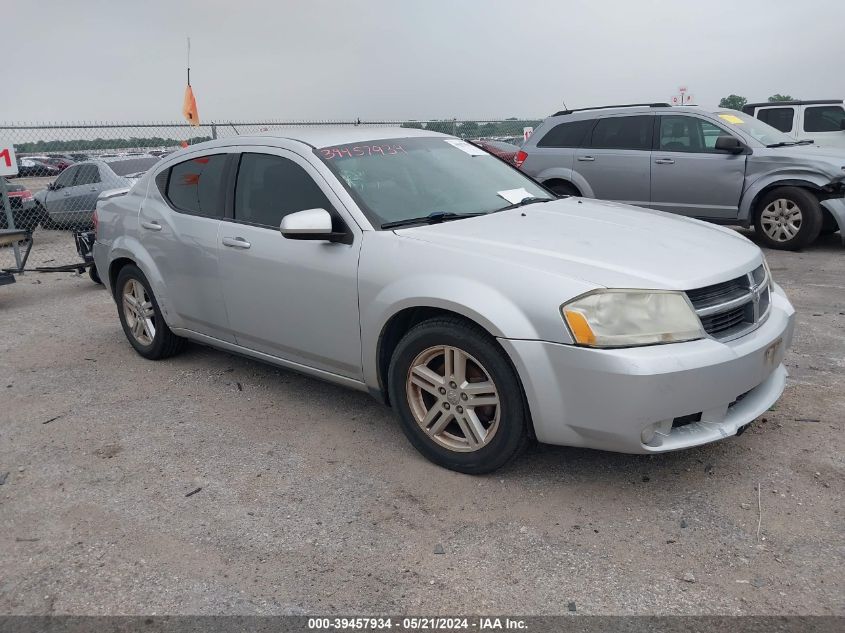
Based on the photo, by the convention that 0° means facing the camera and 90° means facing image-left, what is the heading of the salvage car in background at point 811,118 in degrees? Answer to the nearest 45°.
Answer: approximately 270°

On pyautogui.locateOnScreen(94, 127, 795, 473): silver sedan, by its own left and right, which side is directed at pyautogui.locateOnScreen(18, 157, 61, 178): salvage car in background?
back

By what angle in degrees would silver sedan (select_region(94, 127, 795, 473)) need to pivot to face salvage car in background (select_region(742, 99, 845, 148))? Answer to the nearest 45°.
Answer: approximately 90° to its left

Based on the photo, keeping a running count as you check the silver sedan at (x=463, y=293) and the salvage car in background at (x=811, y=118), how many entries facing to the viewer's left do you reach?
0

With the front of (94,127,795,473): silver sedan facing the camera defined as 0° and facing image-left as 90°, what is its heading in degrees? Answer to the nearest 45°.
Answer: approximately 315°

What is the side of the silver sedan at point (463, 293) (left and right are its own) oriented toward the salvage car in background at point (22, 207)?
back

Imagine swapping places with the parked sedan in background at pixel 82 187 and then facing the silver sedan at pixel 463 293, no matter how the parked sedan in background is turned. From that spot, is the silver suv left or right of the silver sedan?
left

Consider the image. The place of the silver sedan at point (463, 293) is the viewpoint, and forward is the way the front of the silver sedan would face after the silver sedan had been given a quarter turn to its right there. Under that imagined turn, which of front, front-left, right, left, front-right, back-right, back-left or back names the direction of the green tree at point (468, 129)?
back-right

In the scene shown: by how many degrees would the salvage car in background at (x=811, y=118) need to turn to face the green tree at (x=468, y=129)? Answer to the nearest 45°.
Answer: approximately 180°

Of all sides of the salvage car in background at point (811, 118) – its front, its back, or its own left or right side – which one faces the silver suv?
right
